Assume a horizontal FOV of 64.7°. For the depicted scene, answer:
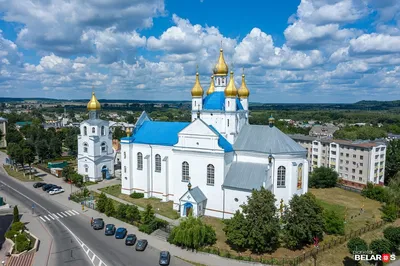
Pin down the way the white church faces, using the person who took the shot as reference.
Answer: facing away from the viewer and to the left of the viewer

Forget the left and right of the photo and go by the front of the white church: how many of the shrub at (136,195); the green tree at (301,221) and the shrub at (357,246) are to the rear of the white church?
2

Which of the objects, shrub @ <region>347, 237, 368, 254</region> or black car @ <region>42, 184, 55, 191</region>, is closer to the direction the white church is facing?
the black car

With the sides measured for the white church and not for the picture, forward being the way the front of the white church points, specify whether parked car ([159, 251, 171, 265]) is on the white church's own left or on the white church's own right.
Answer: on the white church's own left

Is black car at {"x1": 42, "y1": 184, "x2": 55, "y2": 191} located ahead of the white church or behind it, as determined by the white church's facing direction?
ahead

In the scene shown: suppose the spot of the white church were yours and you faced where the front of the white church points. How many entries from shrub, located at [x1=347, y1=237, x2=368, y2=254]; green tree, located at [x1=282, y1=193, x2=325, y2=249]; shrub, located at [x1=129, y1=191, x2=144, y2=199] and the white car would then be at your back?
2

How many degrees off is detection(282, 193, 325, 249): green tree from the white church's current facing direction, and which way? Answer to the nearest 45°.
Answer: approximately 180°

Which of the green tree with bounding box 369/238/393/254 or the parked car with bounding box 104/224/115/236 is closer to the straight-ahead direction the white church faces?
the parked car

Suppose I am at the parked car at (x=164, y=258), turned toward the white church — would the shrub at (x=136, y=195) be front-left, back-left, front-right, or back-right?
front-left

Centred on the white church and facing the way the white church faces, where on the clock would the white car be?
The white car is roughly at 11 o'clock from the white church.

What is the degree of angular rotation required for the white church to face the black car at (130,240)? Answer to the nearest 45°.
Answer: approximately 90° to its left
